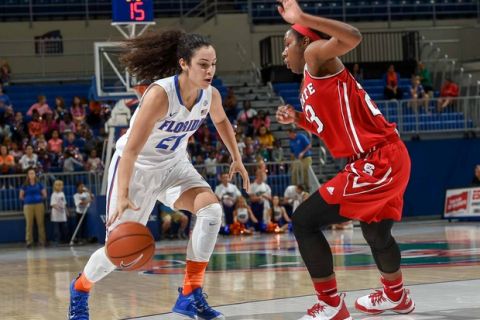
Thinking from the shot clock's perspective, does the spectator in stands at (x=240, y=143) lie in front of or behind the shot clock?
behind

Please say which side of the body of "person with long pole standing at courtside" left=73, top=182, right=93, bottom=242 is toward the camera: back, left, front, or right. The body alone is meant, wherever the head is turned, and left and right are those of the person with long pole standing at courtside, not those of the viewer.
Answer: front

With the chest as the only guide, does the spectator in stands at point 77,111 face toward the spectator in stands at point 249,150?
no

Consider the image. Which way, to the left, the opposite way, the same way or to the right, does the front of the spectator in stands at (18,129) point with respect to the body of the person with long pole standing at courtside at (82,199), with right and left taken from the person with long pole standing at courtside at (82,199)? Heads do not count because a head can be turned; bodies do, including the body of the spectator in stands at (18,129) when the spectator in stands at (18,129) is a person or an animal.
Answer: the same way

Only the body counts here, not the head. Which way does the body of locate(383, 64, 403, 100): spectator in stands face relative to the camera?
toward the camera

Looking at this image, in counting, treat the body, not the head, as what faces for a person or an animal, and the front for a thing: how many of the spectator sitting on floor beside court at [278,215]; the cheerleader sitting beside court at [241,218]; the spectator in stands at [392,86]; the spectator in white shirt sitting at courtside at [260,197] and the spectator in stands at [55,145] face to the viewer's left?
0

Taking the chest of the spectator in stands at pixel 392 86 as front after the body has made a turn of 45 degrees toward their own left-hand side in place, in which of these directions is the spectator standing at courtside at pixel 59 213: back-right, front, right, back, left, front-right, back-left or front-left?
right

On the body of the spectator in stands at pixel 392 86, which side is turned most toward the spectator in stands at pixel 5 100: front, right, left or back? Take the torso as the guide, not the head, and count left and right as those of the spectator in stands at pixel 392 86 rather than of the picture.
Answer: right

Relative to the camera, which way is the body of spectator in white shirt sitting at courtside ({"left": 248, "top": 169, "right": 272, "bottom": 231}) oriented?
toward the camera

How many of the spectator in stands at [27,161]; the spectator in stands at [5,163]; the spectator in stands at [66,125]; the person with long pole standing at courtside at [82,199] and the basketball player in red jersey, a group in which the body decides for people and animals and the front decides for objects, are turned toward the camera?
4

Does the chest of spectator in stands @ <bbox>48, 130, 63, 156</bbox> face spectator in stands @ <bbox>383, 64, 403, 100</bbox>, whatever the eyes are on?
no

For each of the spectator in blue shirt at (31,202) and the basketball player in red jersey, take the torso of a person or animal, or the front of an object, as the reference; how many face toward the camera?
1

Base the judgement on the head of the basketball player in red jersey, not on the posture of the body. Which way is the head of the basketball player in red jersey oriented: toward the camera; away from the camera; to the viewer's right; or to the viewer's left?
to the viewer's left

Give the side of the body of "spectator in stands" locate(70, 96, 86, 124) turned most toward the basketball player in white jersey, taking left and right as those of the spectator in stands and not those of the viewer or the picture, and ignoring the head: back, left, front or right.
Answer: front

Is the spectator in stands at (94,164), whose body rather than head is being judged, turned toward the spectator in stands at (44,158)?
no

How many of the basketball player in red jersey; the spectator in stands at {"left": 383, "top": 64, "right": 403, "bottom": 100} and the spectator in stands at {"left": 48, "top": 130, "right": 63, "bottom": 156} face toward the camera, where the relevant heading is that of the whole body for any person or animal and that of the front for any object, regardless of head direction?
2

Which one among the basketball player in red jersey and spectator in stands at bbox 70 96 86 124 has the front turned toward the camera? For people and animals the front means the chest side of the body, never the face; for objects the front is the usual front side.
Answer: the spectator in stands

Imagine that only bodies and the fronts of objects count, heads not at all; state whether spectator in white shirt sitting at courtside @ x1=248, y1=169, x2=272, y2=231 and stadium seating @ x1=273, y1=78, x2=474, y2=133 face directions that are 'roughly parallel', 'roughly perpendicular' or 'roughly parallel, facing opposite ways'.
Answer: roughly parallel

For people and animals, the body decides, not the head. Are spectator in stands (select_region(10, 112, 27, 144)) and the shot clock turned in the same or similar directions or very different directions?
same or similar directions

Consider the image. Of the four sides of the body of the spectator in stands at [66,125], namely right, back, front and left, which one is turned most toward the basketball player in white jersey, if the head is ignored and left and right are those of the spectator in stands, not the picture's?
front

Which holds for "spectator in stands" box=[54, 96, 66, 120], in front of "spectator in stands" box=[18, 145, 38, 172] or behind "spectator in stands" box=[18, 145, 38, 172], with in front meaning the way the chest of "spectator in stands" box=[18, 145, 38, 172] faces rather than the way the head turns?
behind

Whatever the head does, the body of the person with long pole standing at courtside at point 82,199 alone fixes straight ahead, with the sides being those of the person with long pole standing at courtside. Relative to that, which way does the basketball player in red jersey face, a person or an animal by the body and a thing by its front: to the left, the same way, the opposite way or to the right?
to the right
